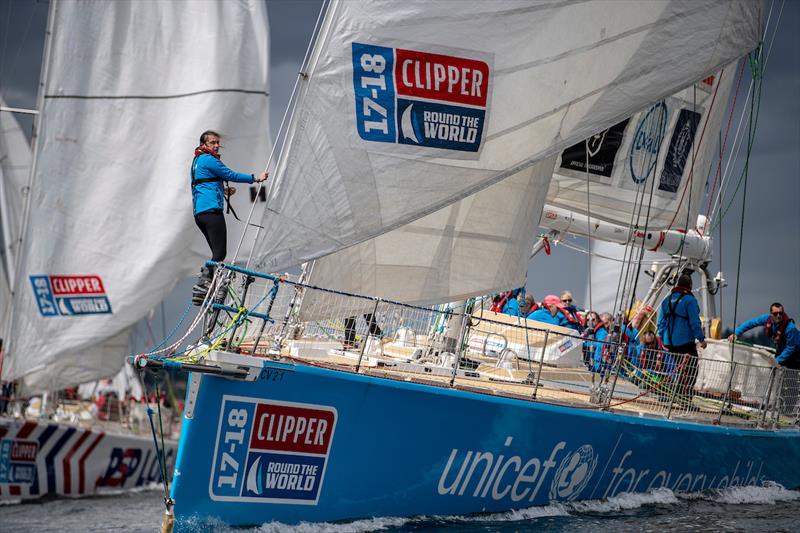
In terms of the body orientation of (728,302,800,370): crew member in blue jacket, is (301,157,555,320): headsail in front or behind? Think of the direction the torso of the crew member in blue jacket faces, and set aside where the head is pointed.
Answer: in front

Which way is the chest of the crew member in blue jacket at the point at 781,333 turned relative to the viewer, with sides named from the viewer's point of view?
facing the viewer and to the left of the viewer

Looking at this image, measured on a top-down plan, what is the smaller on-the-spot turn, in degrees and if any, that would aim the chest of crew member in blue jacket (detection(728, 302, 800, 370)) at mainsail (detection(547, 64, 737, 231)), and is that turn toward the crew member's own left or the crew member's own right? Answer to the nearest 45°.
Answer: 0° — they already face it

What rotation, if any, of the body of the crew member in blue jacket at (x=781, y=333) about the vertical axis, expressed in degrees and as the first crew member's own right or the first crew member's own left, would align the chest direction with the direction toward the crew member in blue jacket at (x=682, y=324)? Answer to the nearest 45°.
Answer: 0° — they already face them

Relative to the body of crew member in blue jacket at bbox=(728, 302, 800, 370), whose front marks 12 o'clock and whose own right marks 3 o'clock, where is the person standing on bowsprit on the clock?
The person standing on bowsprit is roughly at 12 o'clock from the crew member in blue jacket.
